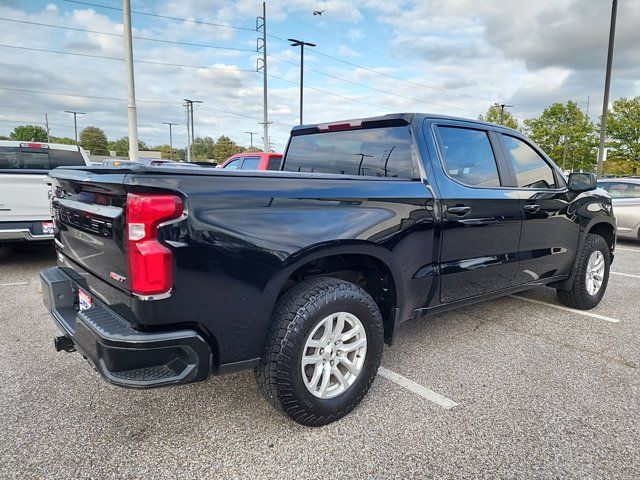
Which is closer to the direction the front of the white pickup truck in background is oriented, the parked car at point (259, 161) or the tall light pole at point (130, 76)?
the tall light pole

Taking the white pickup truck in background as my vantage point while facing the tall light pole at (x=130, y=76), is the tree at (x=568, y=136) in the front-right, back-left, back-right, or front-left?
front-right

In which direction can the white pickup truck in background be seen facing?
away from the camera

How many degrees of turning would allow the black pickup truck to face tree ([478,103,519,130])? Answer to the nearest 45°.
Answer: approximately 45° to its left

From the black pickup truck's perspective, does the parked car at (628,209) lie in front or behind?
in front

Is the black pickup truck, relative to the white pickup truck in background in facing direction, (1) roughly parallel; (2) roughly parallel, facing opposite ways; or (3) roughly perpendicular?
roughly perpendicular

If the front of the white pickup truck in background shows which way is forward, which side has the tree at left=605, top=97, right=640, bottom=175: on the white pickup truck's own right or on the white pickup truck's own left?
on the white pickup truck's own right

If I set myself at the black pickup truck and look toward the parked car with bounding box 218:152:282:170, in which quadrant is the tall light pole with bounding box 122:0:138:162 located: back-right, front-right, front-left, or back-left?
front-left

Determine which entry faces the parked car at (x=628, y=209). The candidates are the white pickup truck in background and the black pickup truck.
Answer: the black pickup truck

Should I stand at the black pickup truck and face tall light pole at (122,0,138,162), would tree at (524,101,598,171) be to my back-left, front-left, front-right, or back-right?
front-right

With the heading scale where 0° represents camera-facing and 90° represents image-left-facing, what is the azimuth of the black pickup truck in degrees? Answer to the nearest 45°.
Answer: approximately 225°

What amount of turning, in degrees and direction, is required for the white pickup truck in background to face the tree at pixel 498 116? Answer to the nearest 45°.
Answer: approximately 45° to its right

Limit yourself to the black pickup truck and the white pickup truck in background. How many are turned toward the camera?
0

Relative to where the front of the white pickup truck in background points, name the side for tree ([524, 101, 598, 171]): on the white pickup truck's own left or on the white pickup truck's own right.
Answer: on the white pickup truck's own right

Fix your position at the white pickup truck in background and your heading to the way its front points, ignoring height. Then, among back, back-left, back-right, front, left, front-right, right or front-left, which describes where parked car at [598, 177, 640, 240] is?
right
